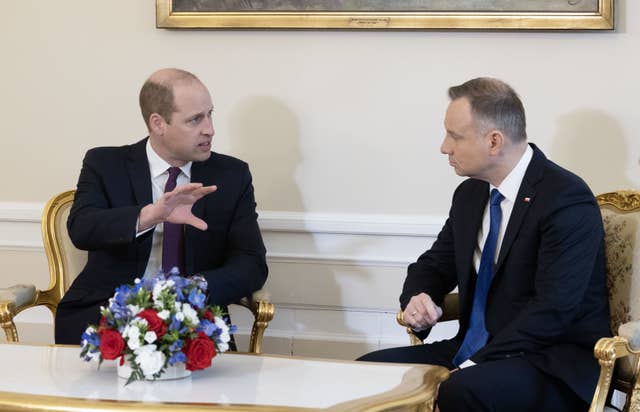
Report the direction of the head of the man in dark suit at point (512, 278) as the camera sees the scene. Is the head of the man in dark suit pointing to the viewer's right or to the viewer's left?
to the viewer's left

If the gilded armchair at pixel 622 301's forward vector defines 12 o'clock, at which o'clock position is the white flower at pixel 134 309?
The white flower is roughly at 12 o'clock from the gilded armchair.

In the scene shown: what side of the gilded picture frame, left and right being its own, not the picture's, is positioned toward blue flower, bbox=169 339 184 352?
front

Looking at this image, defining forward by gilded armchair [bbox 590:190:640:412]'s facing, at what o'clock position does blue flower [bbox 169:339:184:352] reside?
The blue flower is roughly at 12 o'clock from the gilded armchair.

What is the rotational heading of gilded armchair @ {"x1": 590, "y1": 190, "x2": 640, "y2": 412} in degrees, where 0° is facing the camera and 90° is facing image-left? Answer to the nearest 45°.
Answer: approximately 45°

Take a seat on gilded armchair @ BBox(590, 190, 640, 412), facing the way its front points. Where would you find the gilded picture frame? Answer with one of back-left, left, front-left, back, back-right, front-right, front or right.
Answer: right

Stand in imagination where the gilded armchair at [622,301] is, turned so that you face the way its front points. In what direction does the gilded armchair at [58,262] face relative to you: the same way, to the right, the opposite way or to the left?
to the left

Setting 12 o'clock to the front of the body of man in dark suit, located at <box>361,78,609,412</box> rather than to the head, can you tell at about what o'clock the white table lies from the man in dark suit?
The white table is roughly at 12 o'clock from the man in dark suit.

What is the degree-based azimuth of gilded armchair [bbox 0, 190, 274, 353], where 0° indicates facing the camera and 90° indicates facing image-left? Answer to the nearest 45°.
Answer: approximately 0°

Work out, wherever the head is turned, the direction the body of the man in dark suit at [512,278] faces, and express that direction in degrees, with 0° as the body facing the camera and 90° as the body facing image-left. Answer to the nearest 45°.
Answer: approximately 45°

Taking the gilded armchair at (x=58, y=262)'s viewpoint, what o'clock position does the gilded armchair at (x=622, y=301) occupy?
the gilded armchair at (x=622, y=301) is roughly at 10 o'clock from the gilded armchair at (x=58, y=262).

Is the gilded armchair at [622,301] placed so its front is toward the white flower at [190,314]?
yes

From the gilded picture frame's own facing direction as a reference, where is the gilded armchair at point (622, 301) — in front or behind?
in front
